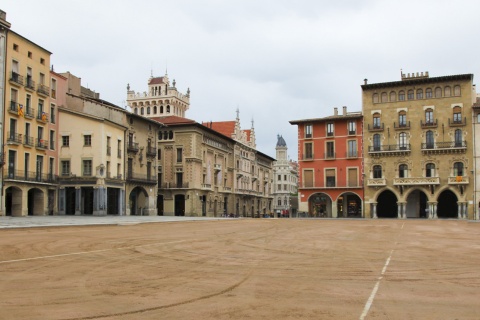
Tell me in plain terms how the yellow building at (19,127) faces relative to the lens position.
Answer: facing the viewer and to the right of the viewer
